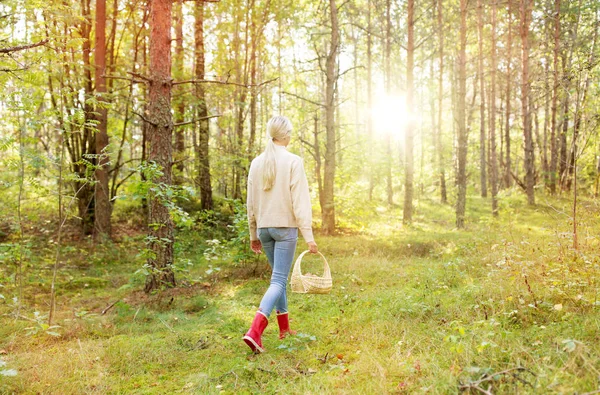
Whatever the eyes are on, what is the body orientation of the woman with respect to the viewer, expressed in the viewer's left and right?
facing away from the viewer and to the right of the viewer
